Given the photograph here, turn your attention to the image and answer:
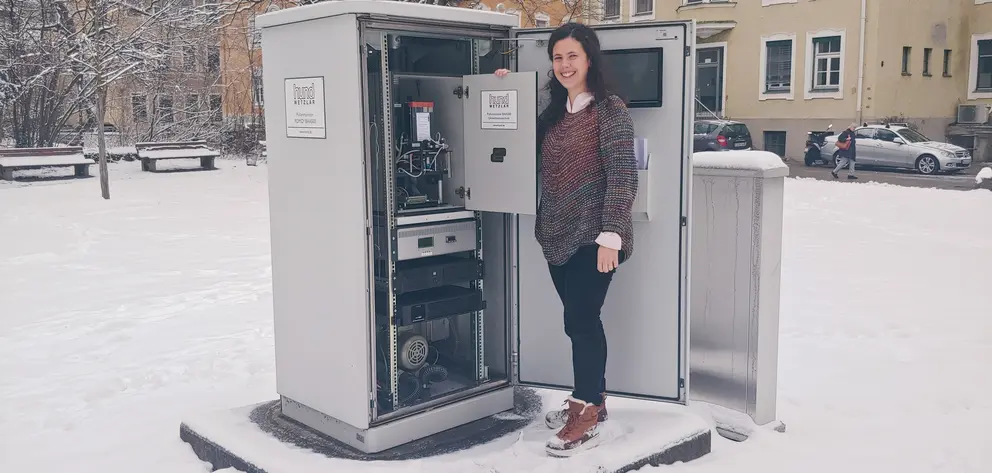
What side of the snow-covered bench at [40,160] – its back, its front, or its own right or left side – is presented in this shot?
front

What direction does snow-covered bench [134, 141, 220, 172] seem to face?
toward the camera

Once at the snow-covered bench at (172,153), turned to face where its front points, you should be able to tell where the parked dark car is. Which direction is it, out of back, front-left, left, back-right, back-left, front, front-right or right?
left

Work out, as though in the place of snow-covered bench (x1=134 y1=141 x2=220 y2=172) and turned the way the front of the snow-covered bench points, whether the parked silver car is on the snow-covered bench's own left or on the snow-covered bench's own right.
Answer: on the snow-covered bench's own left

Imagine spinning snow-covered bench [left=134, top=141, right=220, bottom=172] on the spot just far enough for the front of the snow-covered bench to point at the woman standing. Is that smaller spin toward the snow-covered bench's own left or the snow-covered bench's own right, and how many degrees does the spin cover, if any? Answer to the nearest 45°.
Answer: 0° — it already faces them

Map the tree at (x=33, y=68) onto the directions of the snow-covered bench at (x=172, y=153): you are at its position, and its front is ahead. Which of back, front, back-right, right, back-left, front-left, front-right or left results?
right

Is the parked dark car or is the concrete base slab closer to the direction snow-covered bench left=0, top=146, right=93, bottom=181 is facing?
the concrete base slab

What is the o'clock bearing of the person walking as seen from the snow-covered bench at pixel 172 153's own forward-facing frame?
The person walking is roughly at 10 o'clock from the snow-covered bench.

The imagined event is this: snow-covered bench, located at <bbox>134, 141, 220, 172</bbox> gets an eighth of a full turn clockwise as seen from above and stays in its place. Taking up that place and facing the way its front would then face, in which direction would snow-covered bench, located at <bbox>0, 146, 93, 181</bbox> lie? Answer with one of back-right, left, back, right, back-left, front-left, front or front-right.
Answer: front

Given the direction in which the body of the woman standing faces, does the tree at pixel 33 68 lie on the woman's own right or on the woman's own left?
on the woman's own right

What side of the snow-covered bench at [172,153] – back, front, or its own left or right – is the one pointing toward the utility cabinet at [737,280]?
front

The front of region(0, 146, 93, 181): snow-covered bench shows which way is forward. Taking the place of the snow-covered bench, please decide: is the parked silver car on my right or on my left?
on my left

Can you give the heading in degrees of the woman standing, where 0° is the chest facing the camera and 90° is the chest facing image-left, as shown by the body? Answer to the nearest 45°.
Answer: approximately 45°

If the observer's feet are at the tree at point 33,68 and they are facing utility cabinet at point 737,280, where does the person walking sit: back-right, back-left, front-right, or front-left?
front-left
